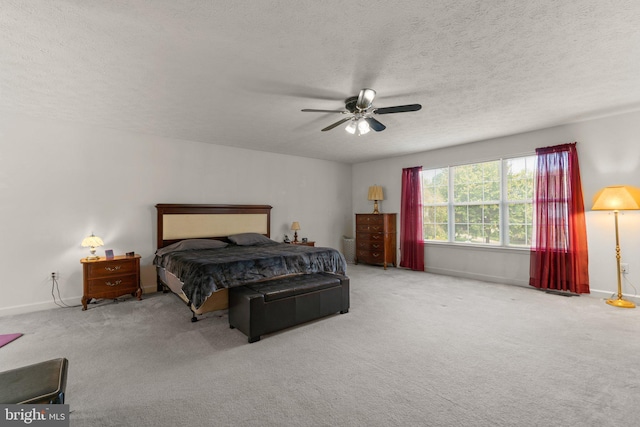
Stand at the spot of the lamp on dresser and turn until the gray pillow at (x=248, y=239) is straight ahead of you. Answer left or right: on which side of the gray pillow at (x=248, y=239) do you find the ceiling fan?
left

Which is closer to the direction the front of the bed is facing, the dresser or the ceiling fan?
the ceiling fan

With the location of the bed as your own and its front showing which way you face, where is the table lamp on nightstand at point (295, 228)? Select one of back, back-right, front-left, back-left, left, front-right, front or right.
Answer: left

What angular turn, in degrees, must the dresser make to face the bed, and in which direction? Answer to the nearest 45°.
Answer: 0° — it already faces it

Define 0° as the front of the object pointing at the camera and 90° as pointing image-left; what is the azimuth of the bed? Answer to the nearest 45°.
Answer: approximately 315°

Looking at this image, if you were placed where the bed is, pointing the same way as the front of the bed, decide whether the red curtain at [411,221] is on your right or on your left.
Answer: on your left

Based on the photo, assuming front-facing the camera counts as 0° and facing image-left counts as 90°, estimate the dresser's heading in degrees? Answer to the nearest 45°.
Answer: approximately 45°

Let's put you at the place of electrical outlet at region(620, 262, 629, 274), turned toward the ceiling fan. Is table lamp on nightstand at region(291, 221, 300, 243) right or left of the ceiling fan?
right

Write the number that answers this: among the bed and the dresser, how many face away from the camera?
0

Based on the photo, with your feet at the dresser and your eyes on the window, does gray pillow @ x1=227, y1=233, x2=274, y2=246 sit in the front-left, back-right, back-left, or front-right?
back-right

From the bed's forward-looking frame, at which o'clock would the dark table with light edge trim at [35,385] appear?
The dark table with light edge trim is roughly at 2 o'clock from the bed.
